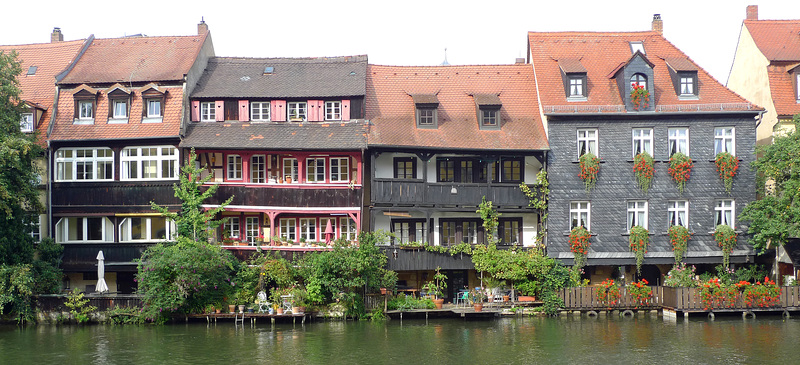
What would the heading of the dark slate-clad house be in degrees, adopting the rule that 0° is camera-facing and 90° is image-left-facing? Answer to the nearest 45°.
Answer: approximately 0°

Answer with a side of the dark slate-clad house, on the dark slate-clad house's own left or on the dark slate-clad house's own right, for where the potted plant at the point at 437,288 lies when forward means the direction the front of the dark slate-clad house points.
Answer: on the dark slate-clad house's own right

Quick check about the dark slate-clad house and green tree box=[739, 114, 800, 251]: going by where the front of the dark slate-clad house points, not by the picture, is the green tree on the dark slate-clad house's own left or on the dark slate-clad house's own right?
on the dark slate-clad house's own left

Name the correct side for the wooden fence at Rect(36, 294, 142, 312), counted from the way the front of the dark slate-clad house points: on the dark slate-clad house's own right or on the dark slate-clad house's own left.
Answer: on the dark slate-clad house's own right

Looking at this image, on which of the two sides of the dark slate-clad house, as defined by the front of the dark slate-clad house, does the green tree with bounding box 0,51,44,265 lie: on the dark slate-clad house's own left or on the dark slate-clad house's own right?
on the dark slate-clad house's own right

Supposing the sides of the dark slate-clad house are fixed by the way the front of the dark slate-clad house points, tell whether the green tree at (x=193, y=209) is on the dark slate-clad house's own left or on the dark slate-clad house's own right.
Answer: on the dark slate-clad house's own right
